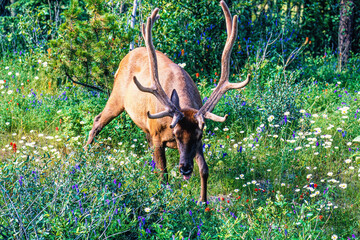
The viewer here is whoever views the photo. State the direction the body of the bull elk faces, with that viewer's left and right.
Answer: facing the viewer and to the right of the viewer
